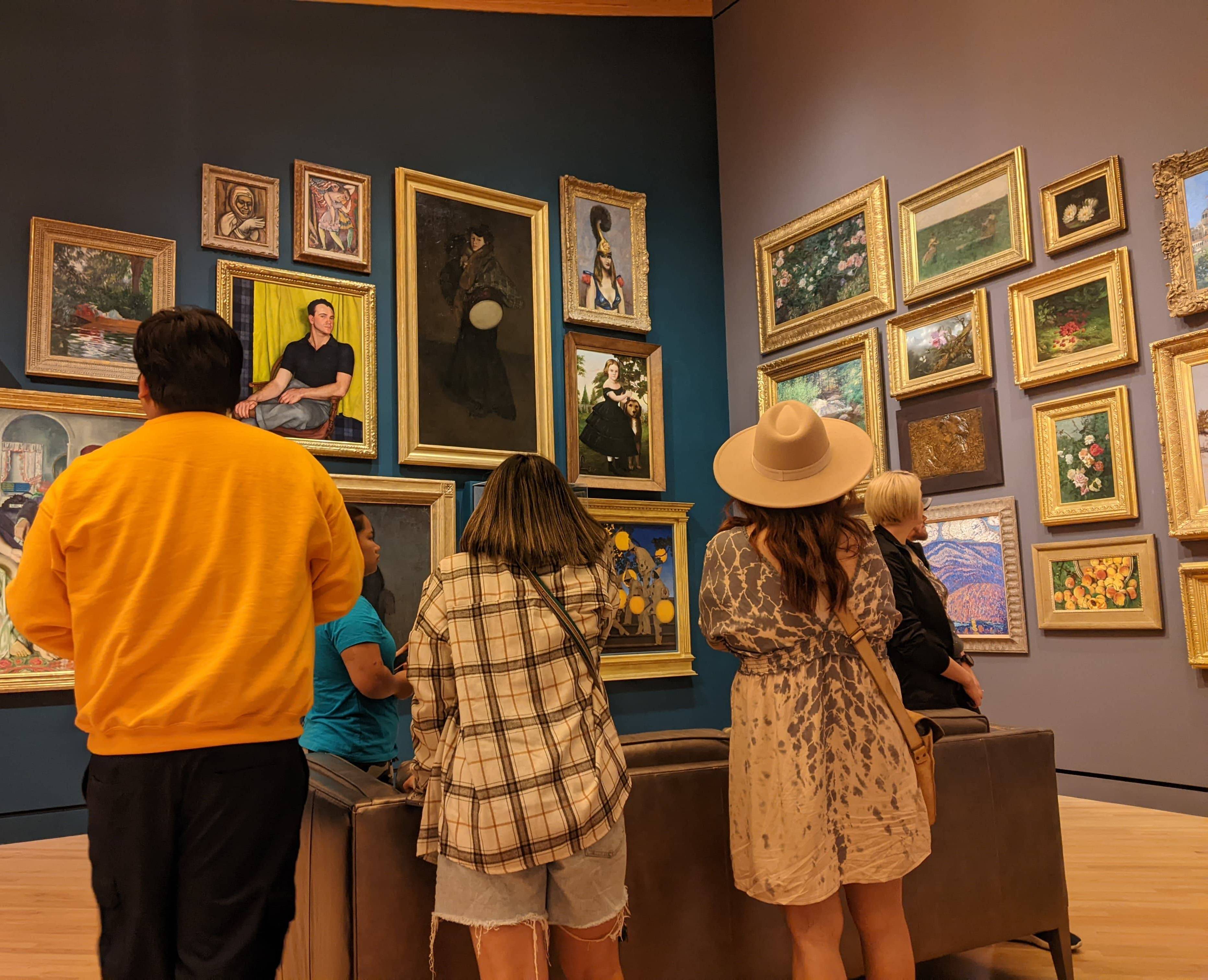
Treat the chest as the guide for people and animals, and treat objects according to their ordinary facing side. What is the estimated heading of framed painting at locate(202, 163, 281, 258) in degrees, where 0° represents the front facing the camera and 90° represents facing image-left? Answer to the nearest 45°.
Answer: approximately 315°

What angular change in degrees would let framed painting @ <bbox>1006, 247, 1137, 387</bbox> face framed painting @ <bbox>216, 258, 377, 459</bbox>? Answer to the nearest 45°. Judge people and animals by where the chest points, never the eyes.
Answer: approximately 45° to its right

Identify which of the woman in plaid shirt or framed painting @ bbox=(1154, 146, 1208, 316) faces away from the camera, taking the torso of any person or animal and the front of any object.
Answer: the woman in plaid shirt

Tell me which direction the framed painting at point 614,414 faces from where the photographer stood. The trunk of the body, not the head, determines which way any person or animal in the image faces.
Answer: facing the viewer and to the right of the viewer

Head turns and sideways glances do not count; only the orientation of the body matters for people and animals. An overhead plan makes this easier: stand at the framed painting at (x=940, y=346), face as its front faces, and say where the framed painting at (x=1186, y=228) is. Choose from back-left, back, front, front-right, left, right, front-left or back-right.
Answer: left

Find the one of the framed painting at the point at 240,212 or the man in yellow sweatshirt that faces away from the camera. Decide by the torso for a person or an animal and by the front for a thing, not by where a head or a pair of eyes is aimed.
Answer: the man in yellow sweatshirt

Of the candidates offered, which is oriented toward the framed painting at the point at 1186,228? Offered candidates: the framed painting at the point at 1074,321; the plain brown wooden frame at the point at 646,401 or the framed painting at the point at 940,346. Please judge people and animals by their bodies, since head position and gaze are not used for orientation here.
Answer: the plain brown wooden frame

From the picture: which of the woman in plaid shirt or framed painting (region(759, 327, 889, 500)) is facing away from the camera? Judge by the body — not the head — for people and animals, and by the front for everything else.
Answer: the woman in plaid shirt

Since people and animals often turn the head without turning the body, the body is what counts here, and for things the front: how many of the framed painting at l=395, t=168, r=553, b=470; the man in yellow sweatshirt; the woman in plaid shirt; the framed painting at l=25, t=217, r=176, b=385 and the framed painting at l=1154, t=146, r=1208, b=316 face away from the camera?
2

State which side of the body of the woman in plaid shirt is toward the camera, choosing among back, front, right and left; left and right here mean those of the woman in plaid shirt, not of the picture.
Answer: back

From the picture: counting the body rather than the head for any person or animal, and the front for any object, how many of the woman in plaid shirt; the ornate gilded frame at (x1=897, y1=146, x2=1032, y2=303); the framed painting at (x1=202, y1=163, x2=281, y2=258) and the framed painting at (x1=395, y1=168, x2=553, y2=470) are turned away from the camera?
1

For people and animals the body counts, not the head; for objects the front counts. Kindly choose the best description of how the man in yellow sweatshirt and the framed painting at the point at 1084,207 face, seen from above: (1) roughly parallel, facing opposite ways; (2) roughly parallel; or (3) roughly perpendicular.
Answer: roughly perpendicular

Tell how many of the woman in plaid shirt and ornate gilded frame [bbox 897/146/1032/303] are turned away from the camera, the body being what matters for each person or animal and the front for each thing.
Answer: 1

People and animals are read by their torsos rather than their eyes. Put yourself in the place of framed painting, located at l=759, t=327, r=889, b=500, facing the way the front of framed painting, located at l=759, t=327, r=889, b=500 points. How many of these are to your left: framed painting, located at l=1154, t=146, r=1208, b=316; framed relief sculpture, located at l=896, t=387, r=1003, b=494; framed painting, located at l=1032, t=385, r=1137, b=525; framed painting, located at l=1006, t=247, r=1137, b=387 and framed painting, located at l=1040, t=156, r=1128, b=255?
5

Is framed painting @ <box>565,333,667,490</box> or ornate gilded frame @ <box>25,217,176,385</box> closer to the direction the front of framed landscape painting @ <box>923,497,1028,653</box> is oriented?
the ornate gilded frame

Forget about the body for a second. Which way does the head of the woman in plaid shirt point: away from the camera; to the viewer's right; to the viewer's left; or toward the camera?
away from the camera

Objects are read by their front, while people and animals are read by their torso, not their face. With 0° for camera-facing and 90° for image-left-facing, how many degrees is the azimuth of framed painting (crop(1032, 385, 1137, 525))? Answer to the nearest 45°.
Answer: approximately 45°

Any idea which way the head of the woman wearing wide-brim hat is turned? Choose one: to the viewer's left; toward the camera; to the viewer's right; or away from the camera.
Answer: away from the camera

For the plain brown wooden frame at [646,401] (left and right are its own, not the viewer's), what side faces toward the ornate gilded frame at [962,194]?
front

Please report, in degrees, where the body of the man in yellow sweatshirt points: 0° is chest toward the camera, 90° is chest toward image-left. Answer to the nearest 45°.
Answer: approximately 180°

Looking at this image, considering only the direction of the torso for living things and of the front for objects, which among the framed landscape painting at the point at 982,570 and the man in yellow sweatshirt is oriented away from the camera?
the man in yellow sweatshirt

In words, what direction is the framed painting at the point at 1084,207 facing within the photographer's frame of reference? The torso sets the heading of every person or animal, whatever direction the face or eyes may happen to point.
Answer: facing the viewer and to the left of the viewer

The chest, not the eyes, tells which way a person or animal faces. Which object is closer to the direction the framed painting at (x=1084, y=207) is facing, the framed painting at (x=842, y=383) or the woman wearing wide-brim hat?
the woman wearing wide-brim hat
